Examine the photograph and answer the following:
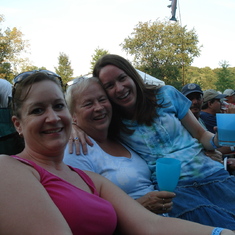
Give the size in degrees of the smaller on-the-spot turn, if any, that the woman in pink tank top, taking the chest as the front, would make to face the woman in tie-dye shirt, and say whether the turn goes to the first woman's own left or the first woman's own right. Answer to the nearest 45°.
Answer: approximately 90° to the first woman's own left

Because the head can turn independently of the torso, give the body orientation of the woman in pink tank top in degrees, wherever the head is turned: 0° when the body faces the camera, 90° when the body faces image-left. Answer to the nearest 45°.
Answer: approximately 315°

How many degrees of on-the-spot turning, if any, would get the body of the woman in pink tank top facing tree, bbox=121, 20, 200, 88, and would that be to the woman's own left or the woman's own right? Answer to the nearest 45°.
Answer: approximately 135° to the woman's own left

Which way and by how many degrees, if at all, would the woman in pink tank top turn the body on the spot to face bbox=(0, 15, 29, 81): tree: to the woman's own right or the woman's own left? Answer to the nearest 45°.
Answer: approximately 135° to the woman's own left

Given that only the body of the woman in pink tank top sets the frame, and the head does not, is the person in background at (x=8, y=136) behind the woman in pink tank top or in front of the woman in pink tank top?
behind
